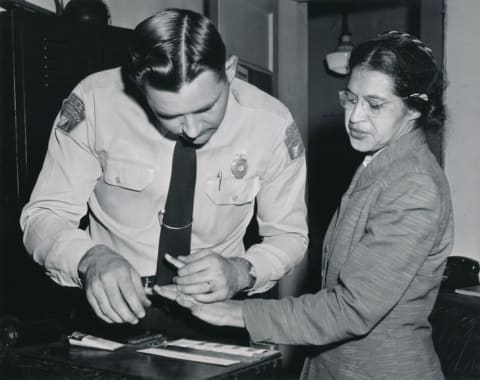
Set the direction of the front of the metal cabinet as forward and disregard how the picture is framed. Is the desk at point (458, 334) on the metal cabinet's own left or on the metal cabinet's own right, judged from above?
on the metal cabinet's own left

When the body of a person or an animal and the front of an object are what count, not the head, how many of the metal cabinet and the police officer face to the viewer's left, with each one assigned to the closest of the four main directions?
0

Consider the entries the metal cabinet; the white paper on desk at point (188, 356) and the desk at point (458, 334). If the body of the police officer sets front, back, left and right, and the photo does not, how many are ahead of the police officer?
1

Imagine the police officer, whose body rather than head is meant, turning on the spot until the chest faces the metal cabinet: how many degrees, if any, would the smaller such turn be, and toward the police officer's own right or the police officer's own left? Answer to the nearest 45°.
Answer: approximately 135° to the police officer's own right

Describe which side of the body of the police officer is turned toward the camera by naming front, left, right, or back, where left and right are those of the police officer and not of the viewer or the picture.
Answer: front

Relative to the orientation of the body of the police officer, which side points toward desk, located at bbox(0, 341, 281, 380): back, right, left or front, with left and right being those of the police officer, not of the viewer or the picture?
front

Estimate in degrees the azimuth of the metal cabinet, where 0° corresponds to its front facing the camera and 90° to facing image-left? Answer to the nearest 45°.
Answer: approximately 315°

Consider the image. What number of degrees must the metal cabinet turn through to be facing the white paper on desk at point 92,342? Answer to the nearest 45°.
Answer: approximately 45° to its right

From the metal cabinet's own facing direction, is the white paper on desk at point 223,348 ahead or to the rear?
ahead

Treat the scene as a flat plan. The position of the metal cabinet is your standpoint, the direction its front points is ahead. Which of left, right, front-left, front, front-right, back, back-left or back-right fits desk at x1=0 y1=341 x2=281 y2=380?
front-right
